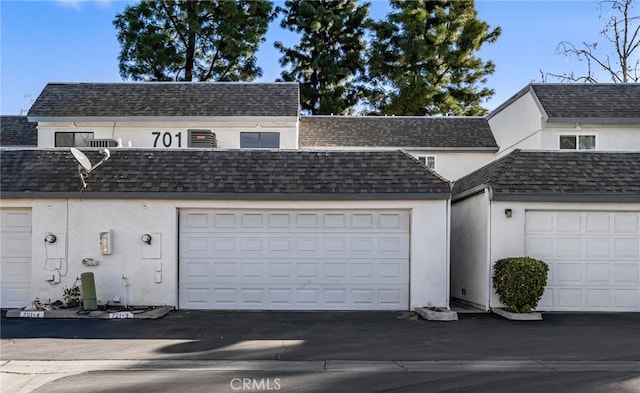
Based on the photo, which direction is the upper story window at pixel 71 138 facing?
toward the camera

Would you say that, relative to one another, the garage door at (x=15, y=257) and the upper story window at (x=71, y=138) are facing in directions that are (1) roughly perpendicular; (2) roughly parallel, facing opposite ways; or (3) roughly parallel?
roughly parallel

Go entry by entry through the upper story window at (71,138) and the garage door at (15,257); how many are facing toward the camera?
2

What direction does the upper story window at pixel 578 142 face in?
toward the camera

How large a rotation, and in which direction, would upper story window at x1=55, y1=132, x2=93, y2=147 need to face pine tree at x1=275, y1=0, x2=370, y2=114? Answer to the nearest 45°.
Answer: approximately 135° to its left

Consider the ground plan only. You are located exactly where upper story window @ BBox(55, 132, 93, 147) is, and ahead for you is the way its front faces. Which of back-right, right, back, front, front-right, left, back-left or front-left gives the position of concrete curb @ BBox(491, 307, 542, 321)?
front-left

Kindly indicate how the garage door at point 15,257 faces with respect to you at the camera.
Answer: facing the viewer

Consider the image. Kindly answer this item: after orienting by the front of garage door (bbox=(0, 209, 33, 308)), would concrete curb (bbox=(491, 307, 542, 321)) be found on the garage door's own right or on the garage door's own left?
on the garage door's own left

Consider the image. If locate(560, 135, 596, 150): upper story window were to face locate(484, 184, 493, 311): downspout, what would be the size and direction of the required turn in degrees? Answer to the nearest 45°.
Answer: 0° — it already faces it

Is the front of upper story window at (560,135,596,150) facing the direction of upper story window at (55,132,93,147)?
no

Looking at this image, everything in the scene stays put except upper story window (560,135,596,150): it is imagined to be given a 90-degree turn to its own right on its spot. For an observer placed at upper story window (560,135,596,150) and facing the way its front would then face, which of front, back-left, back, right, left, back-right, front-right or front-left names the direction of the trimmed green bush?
left

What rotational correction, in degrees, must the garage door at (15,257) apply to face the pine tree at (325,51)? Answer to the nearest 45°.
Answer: approximately 135° to its left

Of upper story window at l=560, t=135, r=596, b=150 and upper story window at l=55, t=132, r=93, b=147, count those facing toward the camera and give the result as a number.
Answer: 2

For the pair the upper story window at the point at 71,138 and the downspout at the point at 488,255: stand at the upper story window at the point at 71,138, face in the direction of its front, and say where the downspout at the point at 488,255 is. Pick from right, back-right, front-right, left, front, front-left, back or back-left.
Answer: front-left

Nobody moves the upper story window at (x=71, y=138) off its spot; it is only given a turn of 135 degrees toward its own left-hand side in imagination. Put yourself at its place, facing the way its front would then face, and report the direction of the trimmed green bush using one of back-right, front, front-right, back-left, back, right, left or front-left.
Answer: right

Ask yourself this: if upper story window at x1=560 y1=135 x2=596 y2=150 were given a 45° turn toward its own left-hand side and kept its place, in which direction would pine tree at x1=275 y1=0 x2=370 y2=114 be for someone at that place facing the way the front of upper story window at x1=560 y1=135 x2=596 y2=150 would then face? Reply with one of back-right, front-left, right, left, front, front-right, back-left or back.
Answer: back
